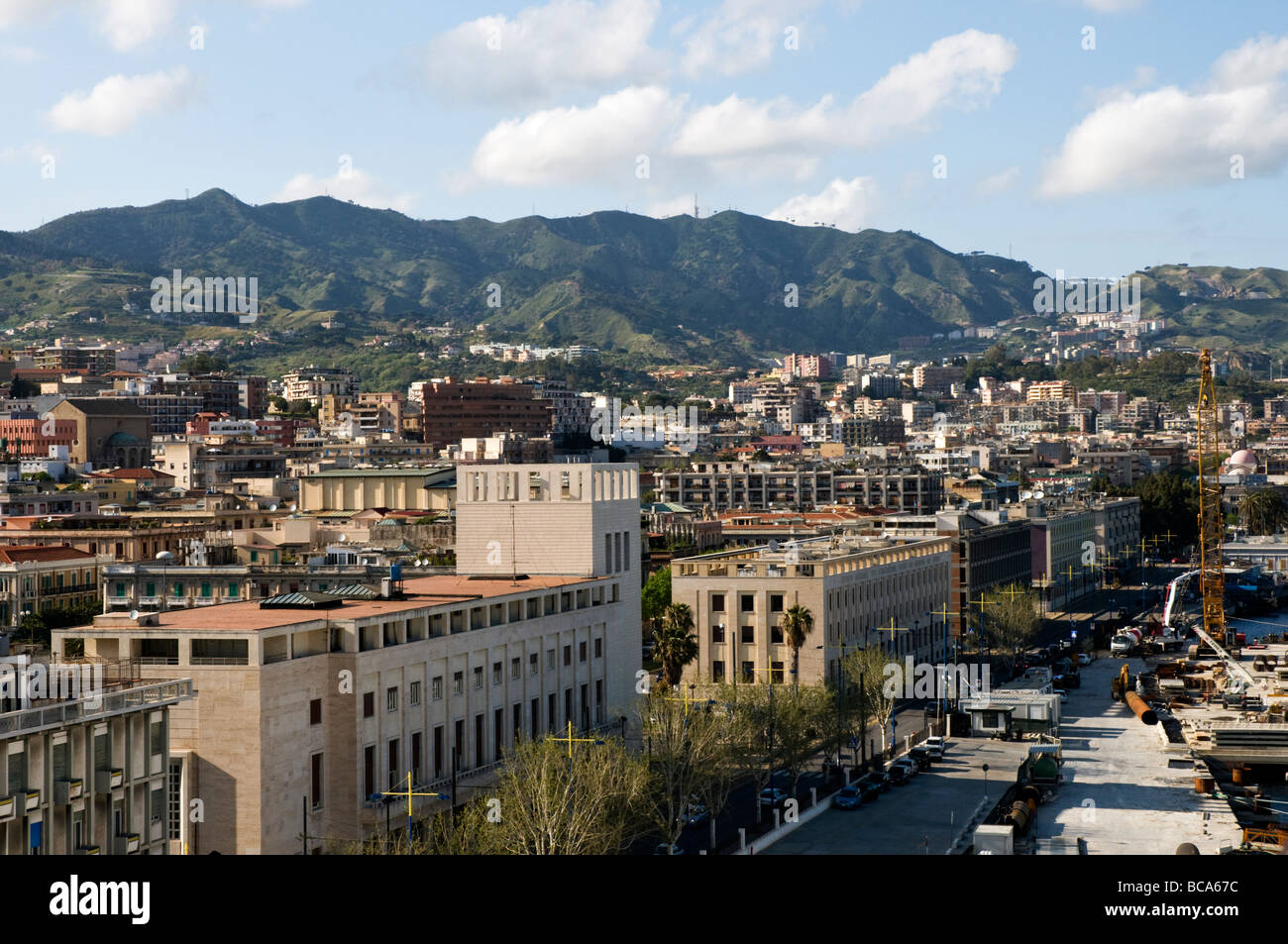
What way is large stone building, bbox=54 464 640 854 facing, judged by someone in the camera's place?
facing the viewer and to the right of the viewer

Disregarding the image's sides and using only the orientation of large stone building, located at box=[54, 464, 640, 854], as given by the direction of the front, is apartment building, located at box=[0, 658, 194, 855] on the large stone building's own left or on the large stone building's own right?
on the large stone building's own right
